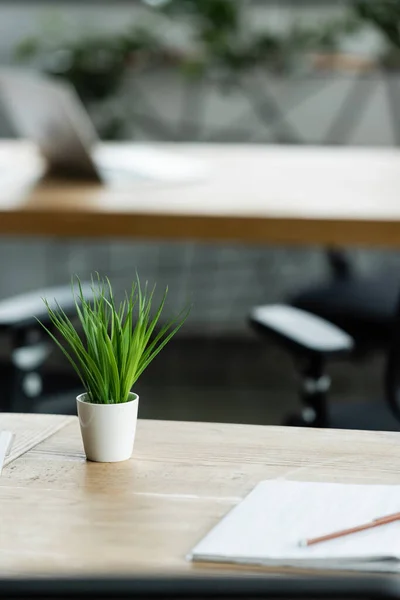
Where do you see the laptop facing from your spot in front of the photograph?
facing away from the viewer and to the right of the viewer

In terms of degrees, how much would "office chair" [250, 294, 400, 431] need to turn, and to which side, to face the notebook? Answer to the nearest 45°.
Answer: approximately 135° to its left

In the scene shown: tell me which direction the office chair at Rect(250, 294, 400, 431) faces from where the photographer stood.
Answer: facing away from the viewer and to the left of the viewer

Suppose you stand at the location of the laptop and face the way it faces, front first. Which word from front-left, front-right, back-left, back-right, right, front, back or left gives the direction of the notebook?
back-right

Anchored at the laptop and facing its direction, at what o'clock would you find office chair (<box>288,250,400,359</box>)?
The office chair is roughly at 2 o'clock from the laptop.

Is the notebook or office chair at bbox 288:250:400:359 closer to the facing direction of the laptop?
the office chair

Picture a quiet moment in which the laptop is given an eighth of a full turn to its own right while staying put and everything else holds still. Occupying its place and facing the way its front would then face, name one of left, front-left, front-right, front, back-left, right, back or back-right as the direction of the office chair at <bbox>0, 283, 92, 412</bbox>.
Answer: right

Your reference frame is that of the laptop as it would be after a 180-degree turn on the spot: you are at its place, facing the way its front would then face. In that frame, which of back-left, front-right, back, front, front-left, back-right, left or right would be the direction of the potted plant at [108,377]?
front-left
